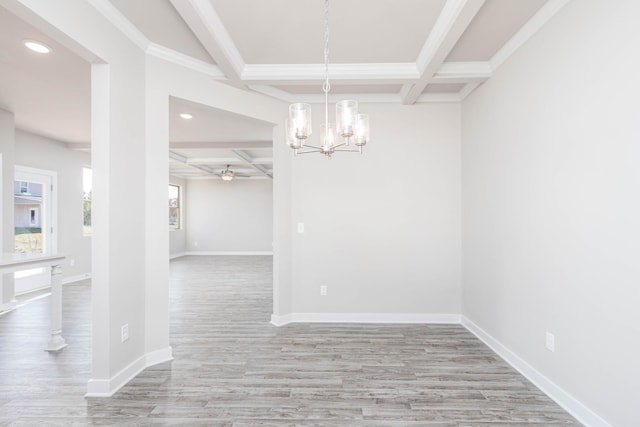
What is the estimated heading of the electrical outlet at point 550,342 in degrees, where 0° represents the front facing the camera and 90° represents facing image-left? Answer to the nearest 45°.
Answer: approximately 45°

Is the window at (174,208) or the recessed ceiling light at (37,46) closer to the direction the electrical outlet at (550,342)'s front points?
the recessed ceiling light

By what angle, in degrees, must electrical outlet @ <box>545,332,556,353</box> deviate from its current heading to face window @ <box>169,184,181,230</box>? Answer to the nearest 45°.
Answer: approximately 45° to its right
